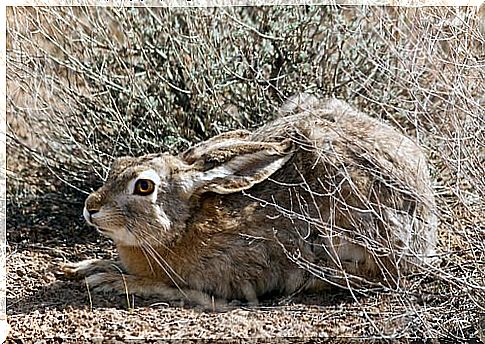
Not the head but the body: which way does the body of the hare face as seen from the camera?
to the viewer's left
